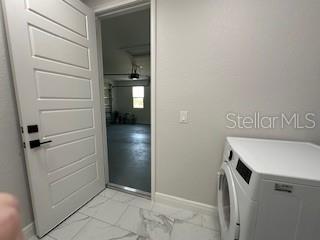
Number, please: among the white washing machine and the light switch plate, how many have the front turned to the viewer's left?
1

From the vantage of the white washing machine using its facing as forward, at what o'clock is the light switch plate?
The light switch plate is roughly at 1 o'clock from the white washing machine.

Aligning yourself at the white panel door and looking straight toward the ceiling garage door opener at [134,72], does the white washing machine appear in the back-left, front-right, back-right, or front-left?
back-right

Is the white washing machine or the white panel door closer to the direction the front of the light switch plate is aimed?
the white washing machine

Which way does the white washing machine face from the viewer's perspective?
to the viewer's left

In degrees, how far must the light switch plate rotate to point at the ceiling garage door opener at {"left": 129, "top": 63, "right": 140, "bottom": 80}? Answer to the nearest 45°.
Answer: approximately 135° to its right

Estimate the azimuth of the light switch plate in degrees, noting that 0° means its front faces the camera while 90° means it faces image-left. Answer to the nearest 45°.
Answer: approximately 0°

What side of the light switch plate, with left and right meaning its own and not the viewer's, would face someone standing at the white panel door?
right

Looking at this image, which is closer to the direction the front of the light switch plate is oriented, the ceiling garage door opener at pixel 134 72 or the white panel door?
the white panel door
